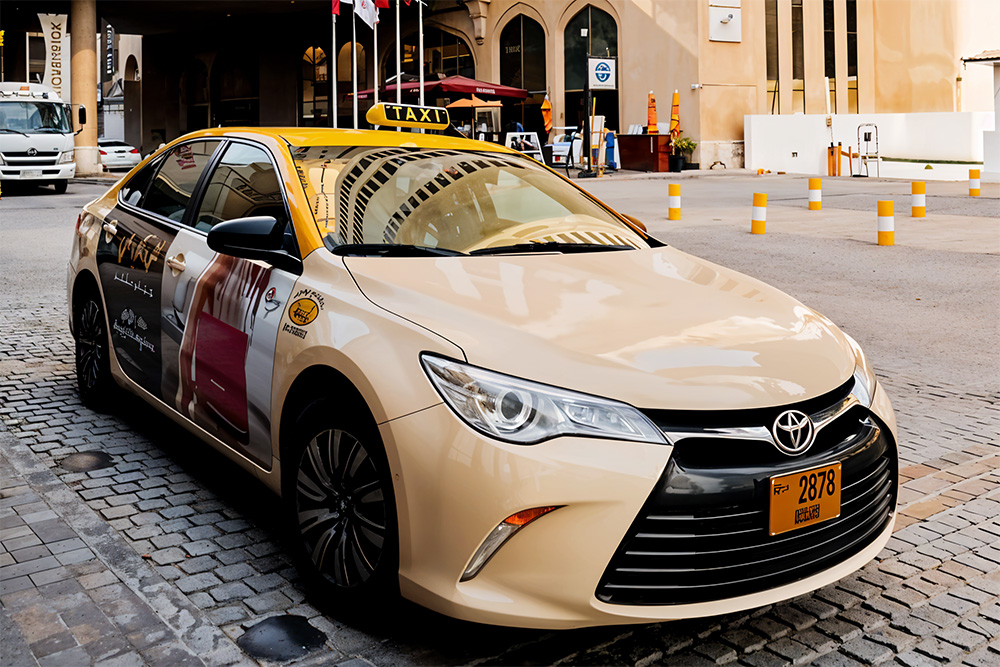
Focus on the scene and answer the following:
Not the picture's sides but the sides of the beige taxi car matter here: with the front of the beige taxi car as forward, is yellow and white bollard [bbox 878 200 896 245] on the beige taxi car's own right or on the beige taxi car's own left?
on the beige taxi car's own left

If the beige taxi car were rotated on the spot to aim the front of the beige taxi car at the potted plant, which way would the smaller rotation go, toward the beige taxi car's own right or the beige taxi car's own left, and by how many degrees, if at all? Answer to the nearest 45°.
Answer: approximately 135° to the beige taxi car's own left

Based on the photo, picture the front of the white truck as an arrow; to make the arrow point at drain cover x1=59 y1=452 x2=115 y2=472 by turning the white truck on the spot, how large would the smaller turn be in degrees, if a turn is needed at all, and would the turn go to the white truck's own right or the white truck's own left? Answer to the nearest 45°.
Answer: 0° — it already faces it

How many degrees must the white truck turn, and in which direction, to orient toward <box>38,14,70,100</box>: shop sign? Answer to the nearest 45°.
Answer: approximately 180°

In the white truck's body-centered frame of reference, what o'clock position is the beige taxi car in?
The beige taxi car is roughly at 12 o'clock from the white truck.

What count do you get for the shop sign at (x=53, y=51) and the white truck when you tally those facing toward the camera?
2

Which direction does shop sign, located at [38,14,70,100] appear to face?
toward the camera

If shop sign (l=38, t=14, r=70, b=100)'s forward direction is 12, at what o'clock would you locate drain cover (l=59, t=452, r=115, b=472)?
The drain cover is roughly at 12 o'clock from the shop sign.

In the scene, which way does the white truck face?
toward the camera
